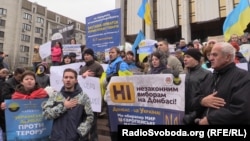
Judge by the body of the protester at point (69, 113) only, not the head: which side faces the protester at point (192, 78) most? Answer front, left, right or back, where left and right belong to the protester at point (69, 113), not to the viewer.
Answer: left

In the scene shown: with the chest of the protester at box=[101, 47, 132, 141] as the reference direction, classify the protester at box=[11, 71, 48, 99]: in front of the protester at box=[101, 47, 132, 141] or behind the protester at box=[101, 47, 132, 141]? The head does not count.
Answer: in front

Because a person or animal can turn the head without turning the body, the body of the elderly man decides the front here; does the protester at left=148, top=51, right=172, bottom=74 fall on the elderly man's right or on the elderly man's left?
on the elderly man's right

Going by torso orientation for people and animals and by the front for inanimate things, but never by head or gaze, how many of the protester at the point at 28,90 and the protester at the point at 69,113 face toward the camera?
2

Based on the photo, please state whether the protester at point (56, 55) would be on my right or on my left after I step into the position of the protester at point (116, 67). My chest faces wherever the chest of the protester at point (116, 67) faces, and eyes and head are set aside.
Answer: on my right

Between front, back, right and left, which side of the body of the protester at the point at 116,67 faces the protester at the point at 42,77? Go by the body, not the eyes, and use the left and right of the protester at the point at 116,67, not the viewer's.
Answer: right

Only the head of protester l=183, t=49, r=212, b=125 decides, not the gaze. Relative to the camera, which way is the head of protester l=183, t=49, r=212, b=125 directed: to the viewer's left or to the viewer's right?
to the viewer's left

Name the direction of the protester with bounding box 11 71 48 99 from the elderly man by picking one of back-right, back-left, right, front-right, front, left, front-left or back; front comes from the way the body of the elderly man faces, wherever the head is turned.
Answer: front-right

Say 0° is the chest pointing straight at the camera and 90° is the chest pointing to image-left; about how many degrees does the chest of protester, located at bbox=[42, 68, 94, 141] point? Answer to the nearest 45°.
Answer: approximately 0°
